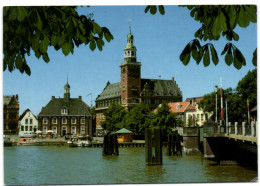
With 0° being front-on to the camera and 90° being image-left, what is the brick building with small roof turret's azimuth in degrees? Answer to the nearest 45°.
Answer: approximately 0°

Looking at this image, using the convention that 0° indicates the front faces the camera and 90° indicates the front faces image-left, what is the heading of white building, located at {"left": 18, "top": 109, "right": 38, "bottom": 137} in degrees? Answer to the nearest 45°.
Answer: approximately 0°

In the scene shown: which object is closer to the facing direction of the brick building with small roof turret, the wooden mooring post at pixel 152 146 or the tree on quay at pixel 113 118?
the wooden mooring post

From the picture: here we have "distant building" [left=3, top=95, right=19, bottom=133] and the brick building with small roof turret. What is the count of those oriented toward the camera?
2
